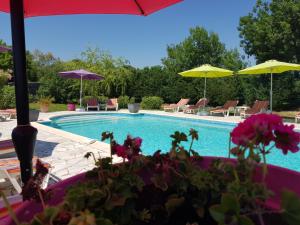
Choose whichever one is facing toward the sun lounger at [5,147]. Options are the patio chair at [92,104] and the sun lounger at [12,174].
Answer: the patio chair

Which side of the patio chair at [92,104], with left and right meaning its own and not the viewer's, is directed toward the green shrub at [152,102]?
left

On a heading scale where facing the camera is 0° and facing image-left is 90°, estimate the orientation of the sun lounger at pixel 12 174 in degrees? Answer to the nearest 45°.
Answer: approximately 270°

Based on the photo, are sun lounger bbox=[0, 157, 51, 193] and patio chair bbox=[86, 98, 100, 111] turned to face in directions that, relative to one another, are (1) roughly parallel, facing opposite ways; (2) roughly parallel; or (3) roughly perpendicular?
roughly perpendicular

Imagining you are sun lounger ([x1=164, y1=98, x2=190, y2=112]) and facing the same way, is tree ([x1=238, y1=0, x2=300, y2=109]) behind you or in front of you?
behind

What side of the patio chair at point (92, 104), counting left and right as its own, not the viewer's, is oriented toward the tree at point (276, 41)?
left

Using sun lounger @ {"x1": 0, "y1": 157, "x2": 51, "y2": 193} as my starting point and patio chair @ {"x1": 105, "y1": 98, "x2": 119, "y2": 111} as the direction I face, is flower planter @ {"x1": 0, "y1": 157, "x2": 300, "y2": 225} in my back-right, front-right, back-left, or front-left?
back-right
